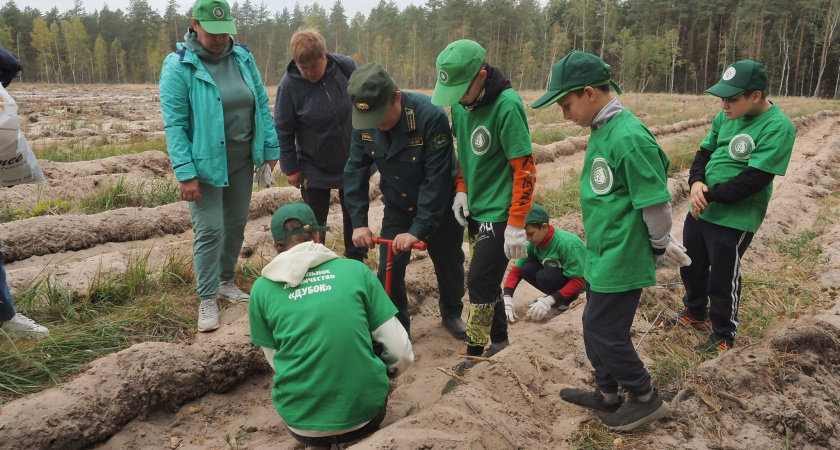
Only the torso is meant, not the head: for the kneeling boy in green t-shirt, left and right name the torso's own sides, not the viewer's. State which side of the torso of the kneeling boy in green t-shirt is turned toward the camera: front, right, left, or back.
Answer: back

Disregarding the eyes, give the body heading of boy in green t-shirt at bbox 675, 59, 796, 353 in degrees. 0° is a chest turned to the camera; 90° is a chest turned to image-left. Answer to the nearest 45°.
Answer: approximately 45°

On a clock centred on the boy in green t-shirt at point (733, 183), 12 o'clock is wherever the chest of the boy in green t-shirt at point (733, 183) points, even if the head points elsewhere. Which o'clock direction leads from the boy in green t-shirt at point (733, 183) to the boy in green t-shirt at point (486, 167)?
the boy in green t-shirt at point (486, 167) is roughly at 12 o'clock from the boy in green t-shirt at point (733, 183).
